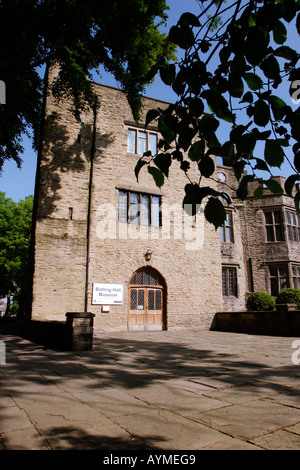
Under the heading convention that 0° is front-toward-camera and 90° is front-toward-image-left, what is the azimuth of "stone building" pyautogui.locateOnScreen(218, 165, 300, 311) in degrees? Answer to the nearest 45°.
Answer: approximately 0°

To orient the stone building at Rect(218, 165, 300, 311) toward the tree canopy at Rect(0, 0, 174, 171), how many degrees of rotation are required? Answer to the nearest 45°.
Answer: approximately 45° to its right

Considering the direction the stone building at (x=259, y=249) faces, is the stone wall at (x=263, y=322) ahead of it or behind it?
ahead

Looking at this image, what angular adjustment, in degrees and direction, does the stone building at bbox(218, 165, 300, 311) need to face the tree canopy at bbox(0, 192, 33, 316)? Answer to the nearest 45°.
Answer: approximately 90° to its right
